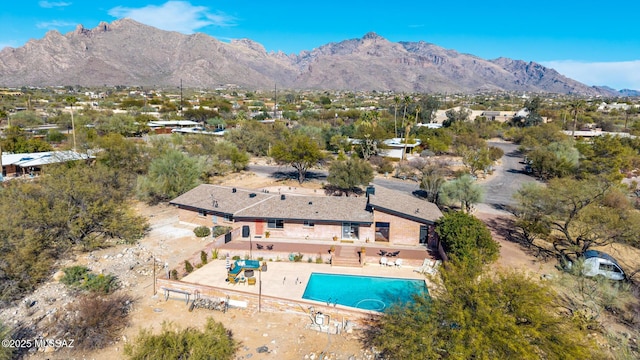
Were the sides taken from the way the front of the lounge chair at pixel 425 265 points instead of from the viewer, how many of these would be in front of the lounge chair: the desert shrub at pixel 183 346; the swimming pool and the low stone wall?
3

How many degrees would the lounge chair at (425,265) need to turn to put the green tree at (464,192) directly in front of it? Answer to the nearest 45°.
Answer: approximately 135° to its right

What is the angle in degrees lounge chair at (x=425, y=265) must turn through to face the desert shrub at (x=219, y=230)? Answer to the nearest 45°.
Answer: approximately 45° to its right

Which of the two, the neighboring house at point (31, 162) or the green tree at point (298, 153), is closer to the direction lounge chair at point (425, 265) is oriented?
the neighboring house

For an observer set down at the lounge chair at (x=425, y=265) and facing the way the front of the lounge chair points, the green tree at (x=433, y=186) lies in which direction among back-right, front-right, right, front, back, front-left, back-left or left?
back-right

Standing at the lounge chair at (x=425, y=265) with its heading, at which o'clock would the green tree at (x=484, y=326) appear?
The green tree is roughly at 10 o'clock from the lounge chair.

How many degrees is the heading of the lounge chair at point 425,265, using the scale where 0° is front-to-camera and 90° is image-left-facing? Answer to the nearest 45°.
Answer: approximately 45°

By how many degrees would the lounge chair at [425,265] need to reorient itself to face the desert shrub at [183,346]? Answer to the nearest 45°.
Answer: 0° — it already faces it

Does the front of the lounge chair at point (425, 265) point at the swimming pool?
yes
